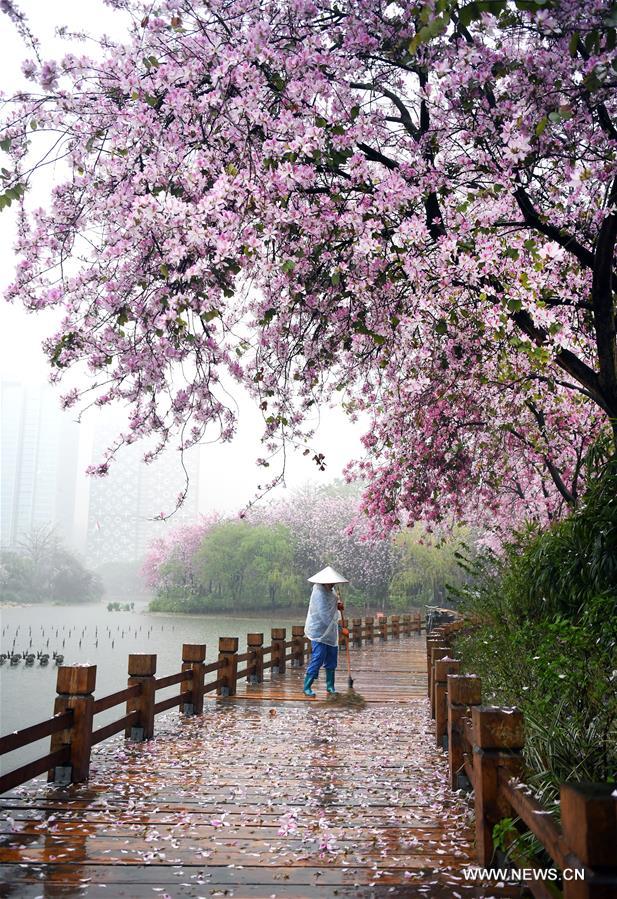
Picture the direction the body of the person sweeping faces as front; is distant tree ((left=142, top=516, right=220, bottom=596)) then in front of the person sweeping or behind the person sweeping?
behind

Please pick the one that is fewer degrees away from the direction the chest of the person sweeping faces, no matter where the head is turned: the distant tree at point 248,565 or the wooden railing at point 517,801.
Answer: the wooden railing

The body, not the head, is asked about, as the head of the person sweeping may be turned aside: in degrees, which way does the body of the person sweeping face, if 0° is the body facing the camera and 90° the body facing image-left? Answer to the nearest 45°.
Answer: approximately 315°

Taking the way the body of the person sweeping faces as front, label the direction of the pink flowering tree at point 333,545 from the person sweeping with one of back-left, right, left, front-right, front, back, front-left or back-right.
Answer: back-left

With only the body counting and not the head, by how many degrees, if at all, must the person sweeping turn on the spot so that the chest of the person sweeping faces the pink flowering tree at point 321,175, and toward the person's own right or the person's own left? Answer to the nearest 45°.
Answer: approximately 45° to the person's own right

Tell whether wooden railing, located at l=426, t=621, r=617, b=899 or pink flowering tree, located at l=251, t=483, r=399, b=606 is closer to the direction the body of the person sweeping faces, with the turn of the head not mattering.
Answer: the wooden railing

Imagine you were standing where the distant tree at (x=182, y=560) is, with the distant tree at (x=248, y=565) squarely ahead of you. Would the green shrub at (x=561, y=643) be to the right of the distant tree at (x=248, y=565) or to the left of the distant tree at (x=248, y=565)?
right

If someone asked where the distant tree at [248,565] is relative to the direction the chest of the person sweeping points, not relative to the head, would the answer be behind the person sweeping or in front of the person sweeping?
behind

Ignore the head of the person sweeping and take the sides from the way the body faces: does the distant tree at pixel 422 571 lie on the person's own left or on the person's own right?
on the person's own left
